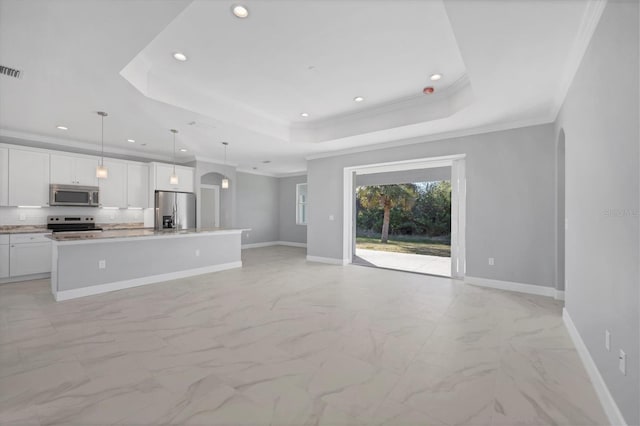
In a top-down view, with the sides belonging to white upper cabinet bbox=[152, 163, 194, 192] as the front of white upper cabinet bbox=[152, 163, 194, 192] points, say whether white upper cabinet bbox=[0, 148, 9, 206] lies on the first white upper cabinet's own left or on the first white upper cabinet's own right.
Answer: on the first white upper cabinet's own right

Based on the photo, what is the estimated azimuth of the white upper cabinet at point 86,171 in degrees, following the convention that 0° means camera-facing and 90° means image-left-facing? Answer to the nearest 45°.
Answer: approximately 0°

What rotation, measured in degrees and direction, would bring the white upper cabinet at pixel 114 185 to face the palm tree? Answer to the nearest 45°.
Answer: approximately 90° to its left

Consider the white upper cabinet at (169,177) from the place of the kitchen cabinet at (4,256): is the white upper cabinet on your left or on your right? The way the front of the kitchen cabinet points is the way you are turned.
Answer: on your left

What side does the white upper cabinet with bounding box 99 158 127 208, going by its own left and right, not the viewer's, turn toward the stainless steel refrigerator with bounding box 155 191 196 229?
left
